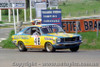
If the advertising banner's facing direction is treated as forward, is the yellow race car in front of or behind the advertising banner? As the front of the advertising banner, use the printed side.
in front

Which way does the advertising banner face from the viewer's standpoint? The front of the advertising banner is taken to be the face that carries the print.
toward the camera
